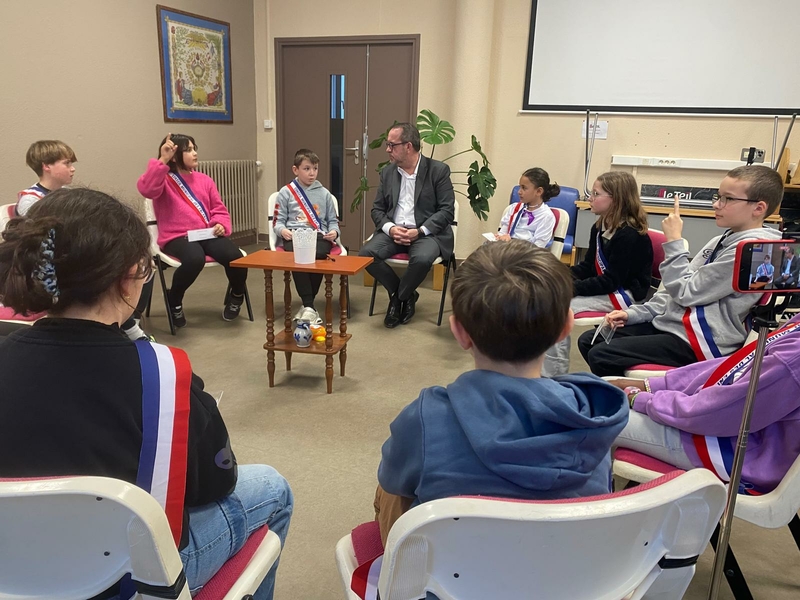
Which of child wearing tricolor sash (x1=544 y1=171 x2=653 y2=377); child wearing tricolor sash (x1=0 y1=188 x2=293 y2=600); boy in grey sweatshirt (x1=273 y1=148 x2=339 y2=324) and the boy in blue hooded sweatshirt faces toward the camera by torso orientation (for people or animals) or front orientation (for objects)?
the boy in grey sweatshirt

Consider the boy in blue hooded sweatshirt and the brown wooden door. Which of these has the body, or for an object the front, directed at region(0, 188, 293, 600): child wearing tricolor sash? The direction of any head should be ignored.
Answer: the brown wooden door

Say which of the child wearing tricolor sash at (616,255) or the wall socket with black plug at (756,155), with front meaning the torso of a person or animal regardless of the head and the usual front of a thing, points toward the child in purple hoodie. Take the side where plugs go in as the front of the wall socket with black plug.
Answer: the wall socket with black plug

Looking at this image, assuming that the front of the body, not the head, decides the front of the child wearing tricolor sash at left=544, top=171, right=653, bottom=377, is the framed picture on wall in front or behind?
in front

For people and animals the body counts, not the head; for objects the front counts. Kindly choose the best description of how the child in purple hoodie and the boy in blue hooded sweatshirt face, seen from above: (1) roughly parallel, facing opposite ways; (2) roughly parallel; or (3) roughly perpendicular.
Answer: roughly perpendicular

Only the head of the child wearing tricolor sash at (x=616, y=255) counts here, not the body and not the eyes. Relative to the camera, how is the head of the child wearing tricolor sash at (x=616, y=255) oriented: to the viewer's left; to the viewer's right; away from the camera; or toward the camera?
to the viewer's left

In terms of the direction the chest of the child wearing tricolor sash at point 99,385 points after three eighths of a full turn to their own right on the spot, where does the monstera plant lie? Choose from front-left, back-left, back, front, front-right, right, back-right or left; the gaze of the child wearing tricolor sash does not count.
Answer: back-left

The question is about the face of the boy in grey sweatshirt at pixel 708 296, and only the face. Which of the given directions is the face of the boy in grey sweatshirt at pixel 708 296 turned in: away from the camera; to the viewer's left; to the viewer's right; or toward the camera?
to the viewer's left

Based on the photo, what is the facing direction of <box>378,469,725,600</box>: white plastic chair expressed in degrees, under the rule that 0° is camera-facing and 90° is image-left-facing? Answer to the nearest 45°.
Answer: approximately 180°

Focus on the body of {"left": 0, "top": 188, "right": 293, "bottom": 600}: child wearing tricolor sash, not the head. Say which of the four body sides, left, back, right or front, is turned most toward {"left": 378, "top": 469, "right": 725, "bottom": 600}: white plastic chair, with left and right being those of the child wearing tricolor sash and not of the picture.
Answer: right

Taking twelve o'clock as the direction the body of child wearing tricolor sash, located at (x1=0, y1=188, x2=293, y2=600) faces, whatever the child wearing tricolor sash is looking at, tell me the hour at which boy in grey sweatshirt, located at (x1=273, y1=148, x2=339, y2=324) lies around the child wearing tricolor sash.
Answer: The boy in grey sweatshirt is roughly at 11 o'clock from the child wearing tricolor sash.

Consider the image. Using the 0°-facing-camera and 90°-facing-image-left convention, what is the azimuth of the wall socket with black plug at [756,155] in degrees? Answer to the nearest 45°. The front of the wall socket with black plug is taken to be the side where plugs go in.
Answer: approximately 0°

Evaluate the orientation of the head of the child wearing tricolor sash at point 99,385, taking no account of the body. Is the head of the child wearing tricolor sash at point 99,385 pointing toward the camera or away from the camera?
away from the camera

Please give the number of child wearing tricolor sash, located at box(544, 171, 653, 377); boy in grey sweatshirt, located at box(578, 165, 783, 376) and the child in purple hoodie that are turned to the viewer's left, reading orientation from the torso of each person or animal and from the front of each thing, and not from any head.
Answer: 3

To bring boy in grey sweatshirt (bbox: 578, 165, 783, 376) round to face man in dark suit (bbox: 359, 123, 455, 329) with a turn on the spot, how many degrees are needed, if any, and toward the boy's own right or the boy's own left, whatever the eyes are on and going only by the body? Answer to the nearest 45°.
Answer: approximately 45° to the boy's own right

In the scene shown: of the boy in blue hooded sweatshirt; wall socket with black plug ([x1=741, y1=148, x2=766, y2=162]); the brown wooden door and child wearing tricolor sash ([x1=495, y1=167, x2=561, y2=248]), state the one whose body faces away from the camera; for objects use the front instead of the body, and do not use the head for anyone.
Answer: the boy in blue hooded sweatshirt

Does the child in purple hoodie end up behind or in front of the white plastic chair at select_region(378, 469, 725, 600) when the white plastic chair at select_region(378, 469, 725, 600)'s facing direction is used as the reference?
in front

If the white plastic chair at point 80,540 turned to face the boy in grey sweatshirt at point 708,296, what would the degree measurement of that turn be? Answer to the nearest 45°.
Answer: approximately 45° to its right

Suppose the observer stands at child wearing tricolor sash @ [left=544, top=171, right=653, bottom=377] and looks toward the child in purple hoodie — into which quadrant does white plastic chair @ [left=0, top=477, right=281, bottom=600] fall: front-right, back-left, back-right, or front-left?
front-right

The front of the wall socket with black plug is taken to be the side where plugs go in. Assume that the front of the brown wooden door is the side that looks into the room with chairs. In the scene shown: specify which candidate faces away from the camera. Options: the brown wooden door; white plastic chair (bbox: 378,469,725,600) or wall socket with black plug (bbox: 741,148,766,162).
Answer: the white plastic chair

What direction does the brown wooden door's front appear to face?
toward the camera

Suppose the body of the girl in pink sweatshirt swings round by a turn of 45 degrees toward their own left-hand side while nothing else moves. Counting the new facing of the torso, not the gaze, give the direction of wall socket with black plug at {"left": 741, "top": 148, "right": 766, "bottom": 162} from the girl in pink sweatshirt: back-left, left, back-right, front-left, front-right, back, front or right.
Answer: front

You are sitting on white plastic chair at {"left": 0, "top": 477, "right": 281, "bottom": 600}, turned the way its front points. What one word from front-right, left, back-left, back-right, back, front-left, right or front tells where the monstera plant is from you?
front
